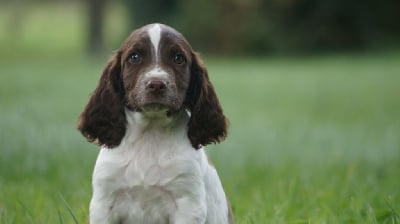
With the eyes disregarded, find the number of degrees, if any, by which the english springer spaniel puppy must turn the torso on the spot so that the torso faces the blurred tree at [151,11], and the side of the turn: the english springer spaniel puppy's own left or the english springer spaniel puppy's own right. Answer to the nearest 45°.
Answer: approximately 180°

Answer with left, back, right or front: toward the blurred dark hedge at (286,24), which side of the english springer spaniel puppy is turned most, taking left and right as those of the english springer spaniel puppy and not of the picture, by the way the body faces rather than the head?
back

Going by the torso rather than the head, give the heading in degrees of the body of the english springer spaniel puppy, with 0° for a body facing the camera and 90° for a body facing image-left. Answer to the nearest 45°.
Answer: approximately 0°

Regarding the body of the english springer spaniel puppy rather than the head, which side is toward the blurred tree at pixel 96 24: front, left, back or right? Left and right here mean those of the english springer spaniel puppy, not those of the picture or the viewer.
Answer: back
